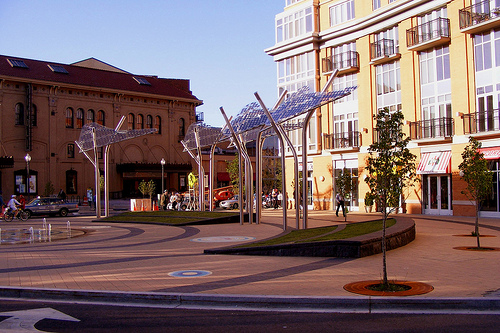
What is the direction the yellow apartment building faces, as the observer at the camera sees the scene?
facing the viewer and to the left of the viewer

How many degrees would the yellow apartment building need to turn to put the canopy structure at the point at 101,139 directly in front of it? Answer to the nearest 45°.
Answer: approximately 45° to its right

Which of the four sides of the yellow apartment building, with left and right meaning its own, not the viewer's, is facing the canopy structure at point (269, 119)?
front

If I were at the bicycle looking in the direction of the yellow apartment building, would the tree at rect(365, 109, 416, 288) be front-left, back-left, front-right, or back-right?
front-right

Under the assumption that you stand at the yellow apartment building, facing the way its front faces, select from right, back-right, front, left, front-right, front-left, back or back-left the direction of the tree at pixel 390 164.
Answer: front-left
